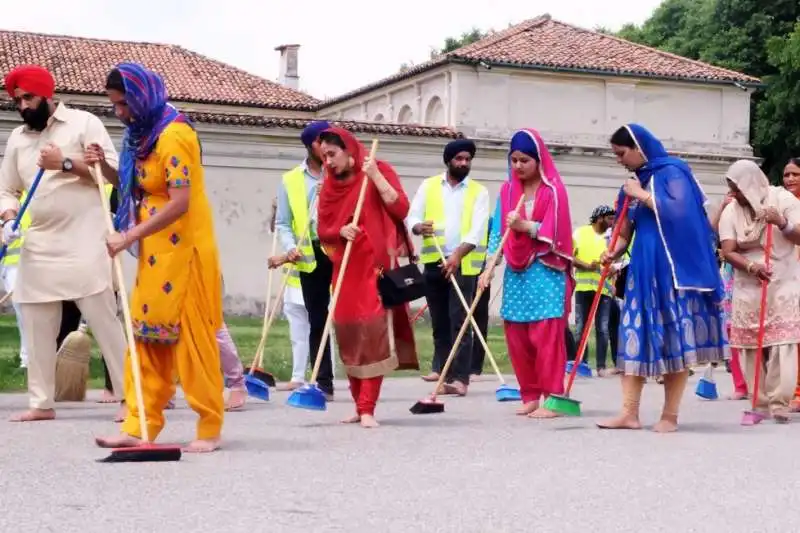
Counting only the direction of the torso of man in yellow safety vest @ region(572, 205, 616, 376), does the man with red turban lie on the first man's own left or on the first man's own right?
on the first man's own right

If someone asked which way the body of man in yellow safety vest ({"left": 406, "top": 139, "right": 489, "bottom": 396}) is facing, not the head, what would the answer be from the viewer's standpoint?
toward the camera

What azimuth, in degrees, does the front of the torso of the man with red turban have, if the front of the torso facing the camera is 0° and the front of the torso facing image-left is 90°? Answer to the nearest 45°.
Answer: approximately 45°

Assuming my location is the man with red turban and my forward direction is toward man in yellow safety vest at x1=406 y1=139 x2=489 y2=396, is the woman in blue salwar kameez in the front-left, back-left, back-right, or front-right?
front-right

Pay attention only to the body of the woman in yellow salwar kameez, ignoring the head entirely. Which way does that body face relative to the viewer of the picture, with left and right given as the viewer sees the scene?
facing to the left of the viewer

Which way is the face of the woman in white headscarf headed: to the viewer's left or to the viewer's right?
to the viewer's left

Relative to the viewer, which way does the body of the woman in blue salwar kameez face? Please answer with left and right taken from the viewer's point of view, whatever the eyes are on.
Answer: facing to the left of the viewer

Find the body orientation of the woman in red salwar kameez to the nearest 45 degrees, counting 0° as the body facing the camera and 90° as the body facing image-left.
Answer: approximately 45°

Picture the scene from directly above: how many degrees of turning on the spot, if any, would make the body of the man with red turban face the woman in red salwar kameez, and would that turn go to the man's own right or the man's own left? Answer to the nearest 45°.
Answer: approximately 135° to the man's own left
